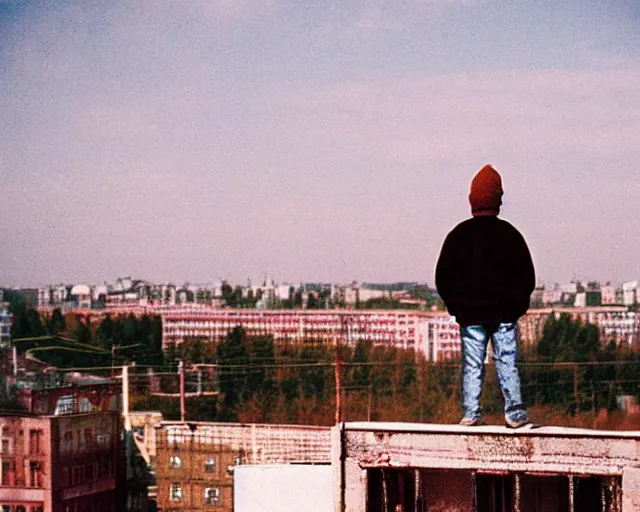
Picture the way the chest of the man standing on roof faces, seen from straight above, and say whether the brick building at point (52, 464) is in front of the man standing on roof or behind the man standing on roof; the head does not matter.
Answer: in front

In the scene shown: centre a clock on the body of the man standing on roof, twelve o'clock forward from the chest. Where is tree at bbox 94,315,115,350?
The tree is roughly at 11 o'clock from the man standing on roof.

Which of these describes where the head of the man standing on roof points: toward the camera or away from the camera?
away from the camera

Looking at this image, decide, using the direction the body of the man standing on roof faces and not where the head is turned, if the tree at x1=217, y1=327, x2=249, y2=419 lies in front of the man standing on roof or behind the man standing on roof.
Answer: in front

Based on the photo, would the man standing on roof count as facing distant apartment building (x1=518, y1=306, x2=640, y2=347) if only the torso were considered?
yes

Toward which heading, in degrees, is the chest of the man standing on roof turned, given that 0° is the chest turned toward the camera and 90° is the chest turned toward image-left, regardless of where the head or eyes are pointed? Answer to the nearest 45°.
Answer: approximately 180°

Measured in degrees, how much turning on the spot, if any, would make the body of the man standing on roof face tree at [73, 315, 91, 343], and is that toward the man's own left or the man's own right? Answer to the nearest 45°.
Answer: approximately 45° to the man's own left

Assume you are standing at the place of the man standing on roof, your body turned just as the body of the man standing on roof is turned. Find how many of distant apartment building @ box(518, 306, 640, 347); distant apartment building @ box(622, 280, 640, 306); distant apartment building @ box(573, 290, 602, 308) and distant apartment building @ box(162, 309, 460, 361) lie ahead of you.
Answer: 4

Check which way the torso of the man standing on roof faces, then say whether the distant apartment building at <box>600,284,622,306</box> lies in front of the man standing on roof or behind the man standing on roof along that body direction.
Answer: in front

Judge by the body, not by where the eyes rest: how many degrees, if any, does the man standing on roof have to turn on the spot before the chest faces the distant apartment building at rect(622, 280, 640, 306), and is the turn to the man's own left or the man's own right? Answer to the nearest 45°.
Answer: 0° — they already face it

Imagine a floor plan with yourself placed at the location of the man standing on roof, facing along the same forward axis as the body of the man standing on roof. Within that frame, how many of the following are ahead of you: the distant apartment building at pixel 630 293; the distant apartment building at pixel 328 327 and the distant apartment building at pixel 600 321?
3
